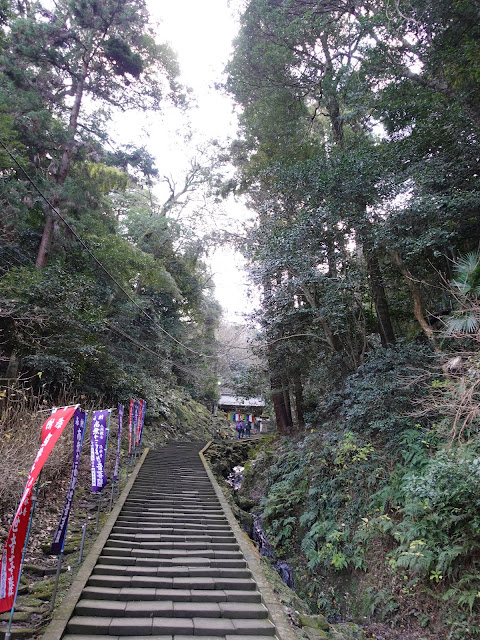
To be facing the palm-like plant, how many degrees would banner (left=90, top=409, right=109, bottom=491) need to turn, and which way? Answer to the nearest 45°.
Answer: approximately 45° to its left

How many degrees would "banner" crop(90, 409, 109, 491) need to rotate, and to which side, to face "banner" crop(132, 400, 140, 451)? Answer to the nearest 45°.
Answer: approximately 180°

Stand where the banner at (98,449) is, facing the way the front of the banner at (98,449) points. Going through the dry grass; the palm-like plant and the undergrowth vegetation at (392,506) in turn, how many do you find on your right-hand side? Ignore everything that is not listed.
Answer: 1

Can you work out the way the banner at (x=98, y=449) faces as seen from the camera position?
facing the viewer

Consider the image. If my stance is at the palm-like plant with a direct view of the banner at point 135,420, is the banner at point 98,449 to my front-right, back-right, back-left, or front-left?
front-left

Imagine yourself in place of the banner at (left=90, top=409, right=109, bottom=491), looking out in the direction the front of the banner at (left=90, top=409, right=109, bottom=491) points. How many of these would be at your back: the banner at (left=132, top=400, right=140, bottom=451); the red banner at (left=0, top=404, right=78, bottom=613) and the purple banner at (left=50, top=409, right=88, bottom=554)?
1

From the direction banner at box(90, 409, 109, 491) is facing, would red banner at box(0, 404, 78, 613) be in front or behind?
in front

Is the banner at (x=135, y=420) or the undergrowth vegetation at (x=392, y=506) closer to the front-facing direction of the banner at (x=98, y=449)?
the undergrowth vegetation

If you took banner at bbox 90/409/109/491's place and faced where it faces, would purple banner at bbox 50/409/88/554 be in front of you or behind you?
in front
